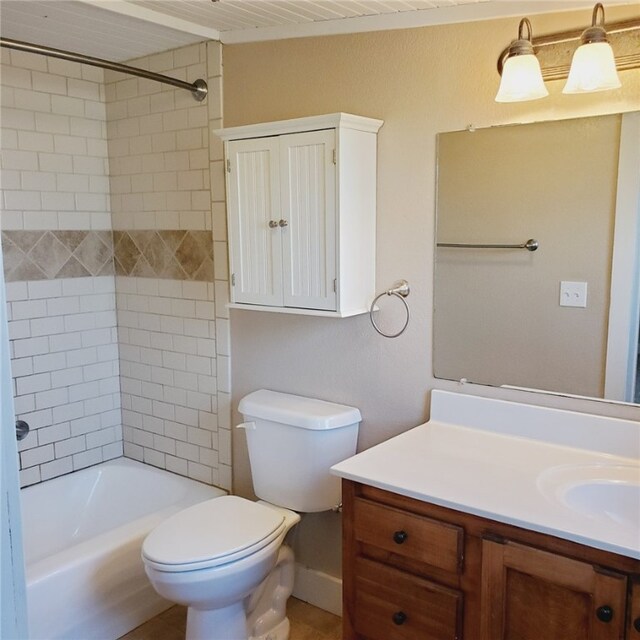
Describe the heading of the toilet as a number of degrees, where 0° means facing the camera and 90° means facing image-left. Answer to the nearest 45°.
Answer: approximately 45°

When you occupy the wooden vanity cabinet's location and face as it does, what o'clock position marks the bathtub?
The bathtub is roughly at 2 o'clock from the wooden vanity cabinet.

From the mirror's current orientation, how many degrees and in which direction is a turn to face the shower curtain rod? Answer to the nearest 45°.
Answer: approximately 45° to its right

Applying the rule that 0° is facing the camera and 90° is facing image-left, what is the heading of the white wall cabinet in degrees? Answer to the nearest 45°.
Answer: approximately 45°

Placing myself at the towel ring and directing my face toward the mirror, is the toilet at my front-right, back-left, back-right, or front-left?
back-right

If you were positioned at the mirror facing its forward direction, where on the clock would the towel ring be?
The towel ring is roughly at 2 o'clock from the mirror.

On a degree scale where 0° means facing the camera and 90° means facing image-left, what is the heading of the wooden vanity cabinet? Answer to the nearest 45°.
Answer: approximately 45°

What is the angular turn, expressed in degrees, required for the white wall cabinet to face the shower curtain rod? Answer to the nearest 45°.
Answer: approximately 45° to its right
